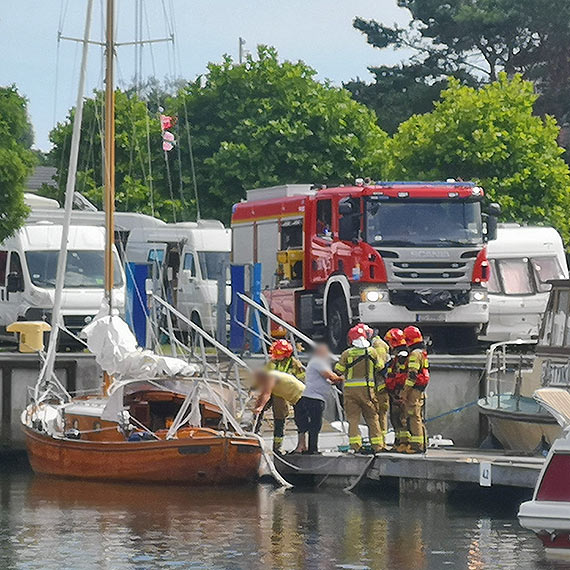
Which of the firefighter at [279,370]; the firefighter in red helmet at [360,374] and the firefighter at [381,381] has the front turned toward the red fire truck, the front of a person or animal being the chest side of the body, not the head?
the firefighter in red helmet

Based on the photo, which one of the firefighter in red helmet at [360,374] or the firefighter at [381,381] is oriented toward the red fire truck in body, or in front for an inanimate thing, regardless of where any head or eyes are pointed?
the firefighter in red helmet

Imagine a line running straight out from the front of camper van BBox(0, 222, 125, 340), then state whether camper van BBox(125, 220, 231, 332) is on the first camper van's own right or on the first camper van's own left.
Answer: on the first camper van's own left

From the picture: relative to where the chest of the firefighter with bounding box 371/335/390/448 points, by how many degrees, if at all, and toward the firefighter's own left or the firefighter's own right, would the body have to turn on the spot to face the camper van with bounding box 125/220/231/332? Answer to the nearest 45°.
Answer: approximately 90° to the firefighter's own right

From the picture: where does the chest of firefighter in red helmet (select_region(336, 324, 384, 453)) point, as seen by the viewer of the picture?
away from the camera

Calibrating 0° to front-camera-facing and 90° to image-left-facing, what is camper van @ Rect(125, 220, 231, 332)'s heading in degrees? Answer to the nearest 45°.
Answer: approximately 315°

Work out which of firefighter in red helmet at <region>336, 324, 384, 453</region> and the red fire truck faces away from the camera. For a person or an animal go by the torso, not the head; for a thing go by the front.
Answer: the firefighter in red helmet

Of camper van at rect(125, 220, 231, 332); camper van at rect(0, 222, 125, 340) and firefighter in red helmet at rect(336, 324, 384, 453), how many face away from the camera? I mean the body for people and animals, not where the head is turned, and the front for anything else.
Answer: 1

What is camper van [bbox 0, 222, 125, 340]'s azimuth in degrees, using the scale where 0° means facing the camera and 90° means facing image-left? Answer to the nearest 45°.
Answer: approximately 315°

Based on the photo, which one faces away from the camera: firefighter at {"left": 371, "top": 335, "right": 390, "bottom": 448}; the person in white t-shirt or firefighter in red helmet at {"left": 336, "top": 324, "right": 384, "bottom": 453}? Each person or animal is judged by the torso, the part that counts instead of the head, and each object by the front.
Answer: the firefighter in red helmet

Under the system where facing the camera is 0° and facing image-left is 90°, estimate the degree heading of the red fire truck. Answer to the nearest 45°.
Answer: approximately 315°

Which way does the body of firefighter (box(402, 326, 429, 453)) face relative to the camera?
to the viewer's left
